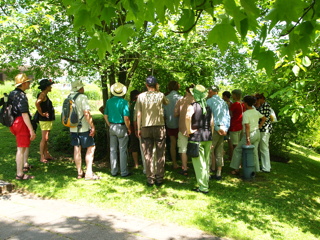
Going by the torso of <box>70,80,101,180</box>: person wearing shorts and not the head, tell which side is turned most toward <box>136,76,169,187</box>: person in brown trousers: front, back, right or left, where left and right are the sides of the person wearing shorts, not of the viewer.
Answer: right

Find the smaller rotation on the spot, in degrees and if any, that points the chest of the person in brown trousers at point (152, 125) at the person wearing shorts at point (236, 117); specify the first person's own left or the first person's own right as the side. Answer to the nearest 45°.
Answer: approximately 45° to the first person's own right

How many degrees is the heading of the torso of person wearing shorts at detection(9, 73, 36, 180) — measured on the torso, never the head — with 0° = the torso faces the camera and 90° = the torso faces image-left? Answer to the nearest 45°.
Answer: approximately 270°

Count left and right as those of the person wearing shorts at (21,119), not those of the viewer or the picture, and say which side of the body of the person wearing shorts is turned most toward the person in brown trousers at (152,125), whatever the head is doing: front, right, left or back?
front

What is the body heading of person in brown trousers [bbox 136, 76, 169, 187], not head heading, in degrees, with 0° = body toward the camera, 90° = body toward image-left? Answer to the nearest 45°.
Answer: approximately 180°

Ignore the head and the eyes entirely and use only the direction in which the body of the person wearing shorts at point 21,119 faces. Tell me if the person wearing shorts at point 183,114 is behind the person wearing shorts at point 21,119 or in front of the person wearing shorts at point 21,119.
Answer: in front

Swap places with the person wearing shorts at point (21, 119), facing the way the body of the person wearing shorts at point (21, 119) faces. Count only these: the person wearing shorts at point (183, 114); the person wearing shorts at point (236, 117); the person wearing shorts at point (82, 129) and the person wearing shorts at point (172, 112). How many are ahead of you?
4

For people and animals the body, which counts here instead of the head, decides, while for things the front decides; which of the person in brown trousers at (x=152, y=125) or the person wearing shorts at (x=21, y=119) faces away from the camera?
the person in brown trousers

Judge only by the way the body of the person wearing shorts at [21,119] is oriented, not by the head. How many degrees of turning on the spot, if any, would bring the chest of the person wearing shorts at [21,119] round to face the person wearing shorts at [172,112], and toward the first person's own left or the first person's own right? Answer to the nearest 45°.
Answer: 0° — they already face them

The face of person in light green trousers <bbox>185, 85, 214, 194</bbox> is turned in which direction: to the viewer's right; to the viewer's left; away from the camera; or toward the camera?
away from the camera

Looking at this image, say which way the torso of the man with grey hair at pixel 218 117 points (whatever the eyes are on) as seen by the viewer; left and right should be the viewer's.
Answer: facing away from the viewer and to the left of the viewer

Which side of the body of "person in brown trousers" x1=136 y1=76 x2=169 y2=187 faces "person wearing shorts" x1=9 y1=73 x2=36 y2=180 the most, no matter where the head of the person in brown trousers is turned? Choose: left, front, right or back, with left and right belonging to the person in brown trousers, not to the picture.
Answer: left

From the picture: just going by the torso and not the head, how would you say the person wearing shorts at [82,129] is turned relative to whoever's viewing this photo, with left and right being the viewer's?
facing away from the viewer and to the right of the viewer

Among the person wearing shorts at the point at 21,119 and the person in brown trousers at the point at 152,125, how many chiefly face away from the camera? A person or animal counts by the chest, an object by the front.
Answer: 1

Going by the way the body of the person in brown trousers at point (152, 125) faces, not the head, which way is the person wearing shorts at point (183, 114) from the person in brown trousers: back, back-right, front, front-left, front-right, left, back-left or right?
front-right

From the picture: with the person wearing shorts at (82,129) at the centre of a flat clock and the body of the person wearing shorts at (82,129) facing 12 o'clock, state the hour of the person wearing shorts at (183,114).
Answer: the person wearing shorts at (183,114) is roughly at 2 o'clock from the person wearing shorts at (82,129).
